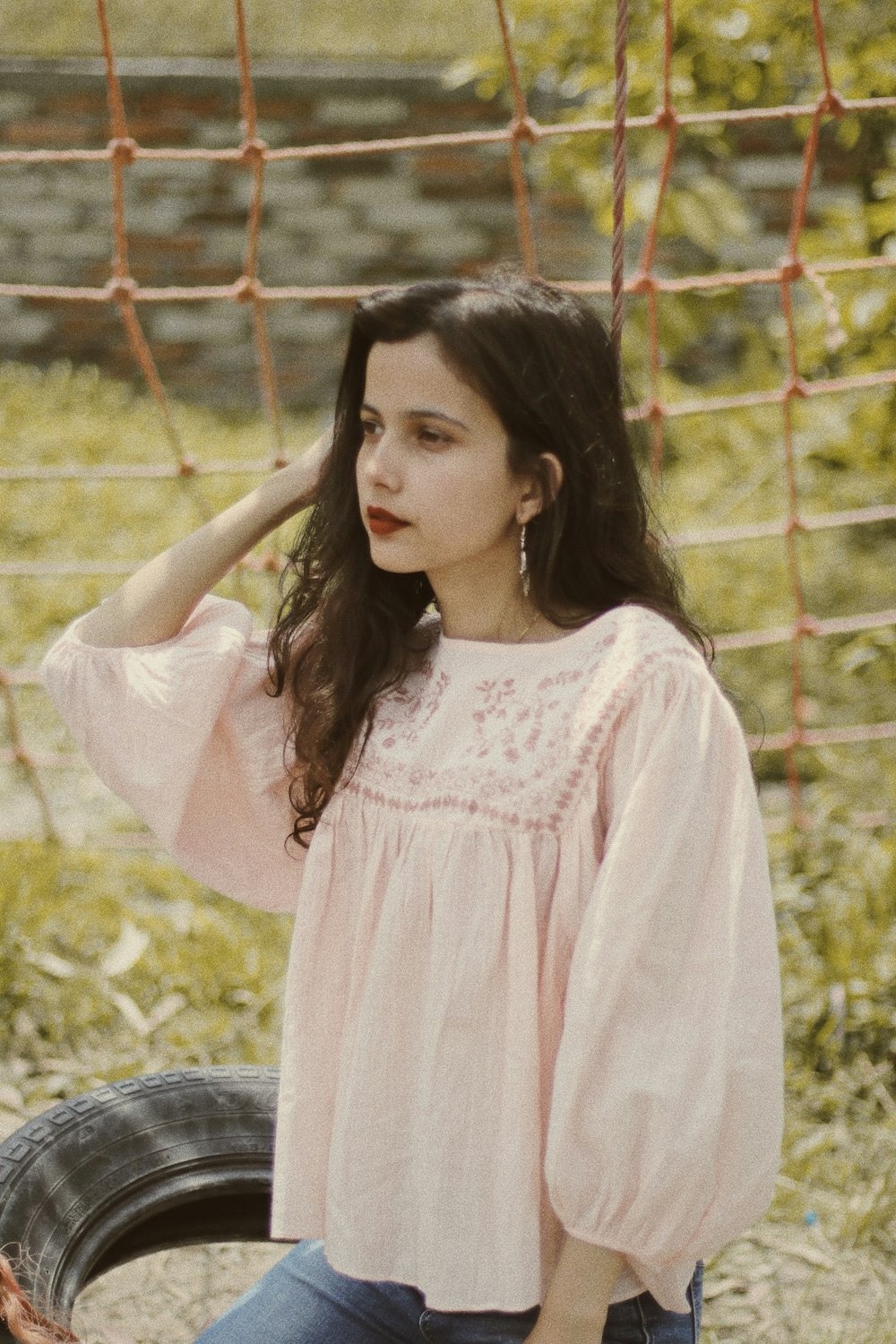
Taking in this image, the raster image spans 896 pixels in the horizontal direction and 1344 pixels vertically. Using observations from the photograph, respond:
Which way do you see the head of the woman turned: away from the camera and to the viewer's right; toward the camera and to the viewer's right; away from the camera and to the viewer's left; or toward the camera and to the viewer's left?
toward the camera and to the viewer's left

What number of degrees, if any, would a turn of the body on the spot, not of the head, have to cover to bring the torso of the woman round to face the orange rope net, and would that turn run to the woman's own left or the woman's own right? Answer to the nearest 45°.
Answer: approximately 135° to the woman's own right

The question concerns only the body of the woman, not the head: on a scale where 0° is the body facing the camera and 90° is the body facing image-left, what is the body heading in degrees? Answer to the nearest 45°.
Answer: approximately 45°
